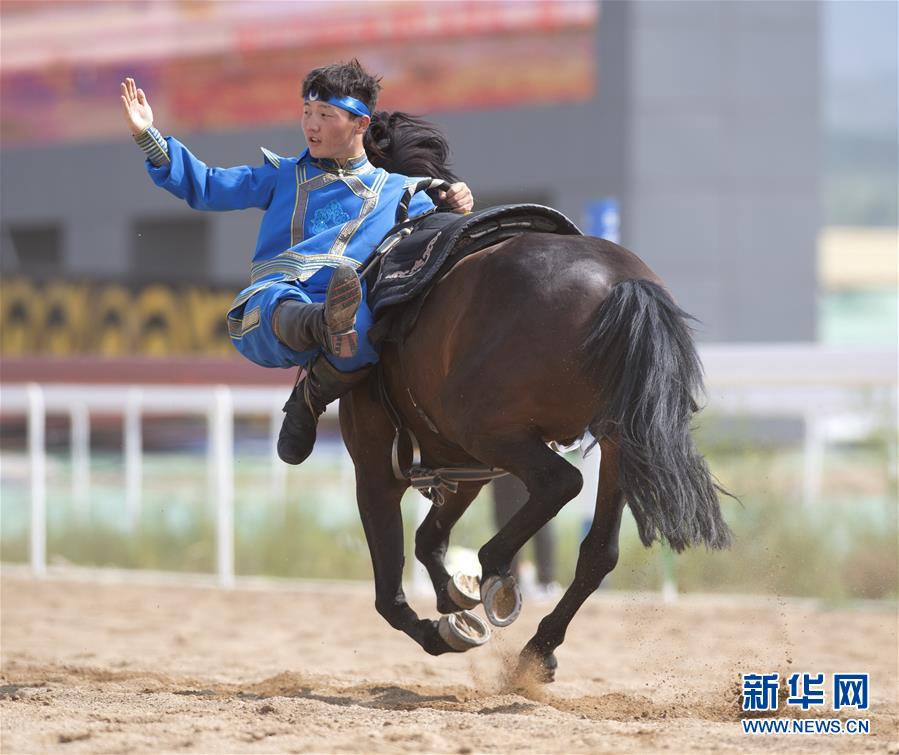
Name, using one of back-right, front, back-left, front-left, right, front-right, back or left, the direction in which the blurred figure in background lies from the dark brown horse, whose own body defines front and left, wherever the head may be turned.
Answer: front-right

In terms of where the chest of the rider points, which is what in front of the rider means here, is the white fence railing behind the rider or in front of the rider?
behind

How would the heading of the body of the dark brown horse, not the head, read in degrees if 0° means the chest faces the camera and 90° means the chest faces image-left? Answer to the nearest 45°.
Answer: approximately 135°

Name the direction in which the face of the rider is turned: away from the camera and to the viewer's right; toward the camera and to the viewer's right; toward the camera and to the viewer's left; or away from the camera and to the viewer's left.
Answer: toward the camera and to the viewer's left
